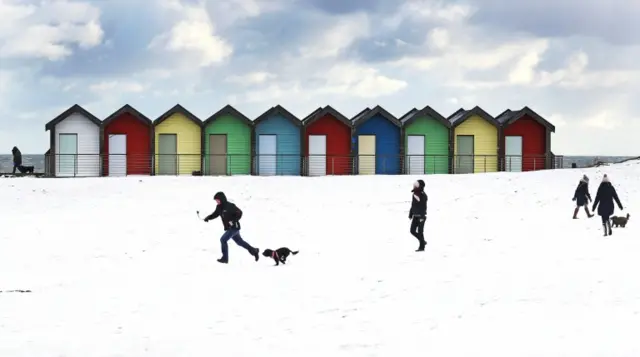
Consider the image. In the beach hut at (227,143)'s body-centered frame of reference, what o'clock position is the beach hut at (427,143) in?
the beach hut at (427,143) is roughly at 9 o'clock from the beach hut at (227,143).

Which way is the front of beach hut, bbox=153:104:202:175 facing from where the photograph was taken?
facing the viewer

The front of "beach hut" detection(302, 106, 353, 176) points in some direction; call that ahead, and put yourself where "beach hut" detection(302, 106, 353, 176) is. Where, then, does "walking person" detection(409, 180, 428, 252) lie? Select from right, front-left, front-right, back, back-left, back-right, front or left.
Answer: front

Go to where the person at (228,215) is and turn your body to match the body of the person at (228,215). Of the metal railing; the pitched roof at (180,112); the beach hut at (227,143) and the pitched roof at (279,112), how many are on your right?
4

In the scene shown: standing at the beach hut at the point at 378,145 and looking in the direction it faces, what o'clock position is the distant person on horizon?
The distant person on horizon is roughly at 3 o'clock from the beach hut.

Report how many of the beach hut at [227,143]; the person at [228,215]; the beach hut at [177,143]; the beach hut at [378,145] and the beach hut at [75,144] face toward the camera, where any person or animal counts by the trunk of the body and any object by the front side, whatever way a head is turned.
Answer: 4

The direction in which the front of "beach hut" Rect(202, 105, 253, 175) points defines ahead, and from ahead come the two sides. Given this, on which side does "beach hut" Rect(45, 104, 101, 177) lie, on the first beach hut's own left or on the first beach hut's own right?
on the first beach hut's own right

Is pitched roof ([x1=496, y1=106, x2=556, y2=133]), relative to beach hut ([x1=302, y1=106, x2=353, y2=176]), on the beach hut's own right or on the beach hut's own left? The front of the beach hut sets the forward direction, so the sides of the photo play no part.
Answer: on the beach hut's own left

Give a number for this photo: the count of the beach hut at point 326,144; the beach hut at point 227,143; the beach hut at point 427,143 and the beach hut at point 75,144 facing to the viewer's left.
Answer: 0

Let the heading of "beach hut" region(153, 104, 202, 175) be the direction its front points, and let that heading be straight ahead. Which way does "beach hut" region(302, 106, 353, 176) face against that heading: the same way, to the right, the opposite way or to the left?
the same way

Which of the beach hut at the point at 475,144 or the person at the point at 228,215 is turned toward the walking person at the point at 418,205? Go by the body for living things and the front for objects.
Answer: the beach hut

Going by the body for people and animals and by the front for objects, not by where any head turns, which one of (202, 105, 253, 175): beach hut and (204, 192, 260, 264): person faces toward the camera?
the beach hut

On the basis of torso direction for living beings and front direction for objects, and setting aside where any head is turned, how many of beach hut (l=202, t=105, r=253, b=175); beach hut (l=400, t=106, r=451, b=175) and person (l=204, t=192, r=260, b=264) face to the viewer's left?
1

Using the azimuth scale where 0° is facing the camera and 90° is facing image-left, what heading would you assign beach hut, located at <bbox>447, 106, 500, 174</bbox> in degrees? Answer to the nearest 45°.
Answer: approximately 0°

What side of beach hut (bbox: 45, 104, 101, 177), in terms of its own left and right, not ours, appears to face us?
front

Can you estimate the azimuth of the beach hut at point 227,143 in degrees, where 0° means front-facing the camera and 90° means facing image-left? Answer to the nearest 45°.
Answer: approximately 0°

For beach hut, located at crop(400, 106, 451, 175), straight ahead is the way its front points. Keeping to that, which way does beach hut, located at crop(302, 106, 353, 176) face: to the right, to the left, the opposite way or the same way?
the same way

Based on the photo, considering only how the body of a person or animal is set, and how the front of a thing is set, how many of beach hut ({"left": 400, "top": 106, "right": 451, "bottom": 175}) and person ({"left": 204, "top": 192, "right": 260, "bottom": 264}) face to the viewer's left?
1

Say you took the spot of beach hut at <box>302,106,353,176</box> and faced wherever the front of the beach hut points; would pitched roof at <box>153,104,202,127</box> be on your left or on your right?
on your right

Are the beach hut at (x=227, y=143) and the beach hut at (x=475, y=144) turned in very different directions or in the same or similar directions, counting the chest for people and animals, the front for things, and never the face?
same or similar directions
